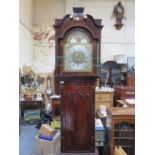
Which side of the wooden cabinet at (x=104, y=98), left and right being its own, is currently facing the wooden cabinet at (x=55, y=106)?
right

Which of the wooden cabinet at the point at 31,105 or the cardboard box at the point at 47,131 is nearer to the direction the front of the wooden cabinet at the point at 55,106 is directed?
the cardboard box

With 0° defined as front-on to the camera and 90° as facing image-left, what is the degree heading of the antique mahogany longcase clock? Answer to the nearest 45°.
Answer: approximately 0°

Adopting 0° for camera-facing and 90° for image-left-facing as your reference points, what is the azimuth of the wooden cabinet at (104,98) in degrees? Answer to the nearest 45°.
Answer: approximately 0°

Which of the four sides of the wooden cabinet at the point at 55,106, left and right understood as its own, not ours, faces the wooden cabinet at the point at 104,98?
left

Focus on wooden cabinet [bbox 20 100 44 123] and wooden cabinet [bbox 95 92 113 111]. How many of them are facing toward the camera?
2
